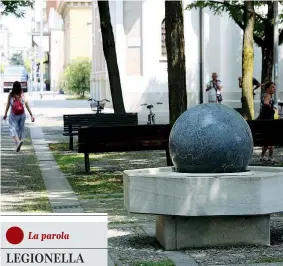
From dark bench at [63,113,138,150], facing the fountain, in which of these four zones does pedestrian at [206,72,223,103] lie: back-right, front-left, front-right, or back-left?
back-left

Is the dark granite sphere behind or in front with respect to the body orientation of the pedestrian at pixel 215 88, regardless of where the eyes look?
in front

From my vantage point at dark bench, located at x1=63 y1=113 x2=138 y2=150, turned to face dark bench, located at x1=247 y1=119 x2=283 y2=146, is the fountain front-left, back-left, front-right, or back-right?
front-right

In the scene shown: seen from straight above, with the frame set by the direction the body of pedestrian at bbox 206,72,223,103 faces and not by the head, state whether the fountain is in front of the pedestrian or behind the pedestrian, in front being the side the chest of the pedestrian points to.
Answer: in front

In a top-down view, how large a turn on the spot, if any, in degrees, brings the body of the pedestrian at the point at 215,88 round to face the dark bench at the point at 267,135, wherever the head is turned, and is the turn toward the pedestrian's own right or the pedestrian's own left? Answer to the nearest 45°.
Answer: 0° — they already face it
